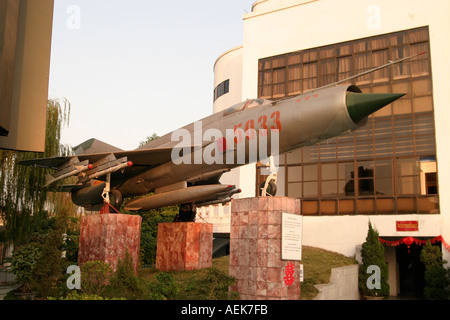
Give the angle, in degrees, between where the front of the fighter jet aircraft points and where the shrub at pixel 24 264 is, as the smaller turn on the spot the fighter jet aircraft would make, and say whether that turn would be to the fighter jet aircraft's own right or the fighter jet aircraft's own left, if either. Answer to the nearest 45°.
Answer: approximately 135° to the fighter jet aircraft's own right

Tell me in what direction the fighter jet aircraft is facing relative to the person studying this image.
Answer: facing the viewer and to the right of the viewer

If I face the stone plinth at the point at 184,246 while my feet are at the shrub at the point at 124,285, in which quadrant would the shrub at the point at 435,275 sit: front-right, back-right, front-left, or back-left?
front-right

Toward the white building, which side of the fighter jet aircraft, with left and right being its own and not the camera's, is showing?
left

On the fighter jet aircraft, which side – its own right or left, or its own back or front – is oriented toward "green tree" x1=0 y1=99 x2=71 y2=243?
back
